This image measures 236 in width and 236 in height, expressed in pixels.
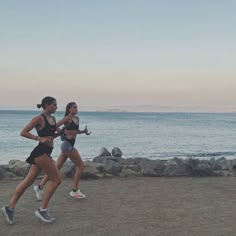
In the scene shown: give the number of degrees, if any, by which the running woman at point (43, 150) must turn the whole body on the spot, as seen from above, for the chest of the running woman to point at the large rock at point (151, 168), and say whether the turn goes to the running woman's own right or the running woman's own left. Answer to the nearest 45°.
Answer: approximately 45° to the running woman's own left

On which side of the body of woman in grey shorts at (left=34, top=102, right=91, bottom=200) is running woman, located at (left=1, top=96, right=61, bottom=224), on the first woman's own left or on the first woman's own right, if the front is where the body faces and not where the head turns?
on the first woman's own right

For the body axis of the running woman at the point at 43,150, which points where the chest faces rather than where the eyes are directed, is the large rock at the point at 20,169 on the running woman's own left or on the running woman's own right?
on the running woman's own left

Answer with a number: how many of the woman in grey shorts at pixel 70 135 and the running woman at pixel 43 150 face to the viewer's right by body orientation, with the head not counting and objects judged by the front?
2

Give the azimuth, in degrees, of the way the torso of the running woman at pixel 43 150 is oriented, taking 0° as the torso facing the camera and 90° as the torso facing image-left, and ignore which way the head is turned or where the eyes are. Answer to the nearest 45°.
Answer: approximately 270°

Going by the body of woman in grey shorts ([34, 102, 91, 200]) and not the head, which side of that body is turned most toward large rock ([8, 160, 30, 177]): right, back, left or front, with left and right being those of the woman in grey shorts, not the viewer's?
left

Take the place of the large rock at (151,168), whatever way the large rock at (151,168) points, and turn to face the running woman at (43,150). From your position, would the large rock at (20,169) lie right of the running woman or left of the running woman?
right

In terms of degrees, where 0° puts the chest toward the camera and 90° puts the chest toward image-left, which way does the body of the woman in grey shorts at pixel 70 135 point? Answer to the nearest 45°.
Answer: approximately 270°
